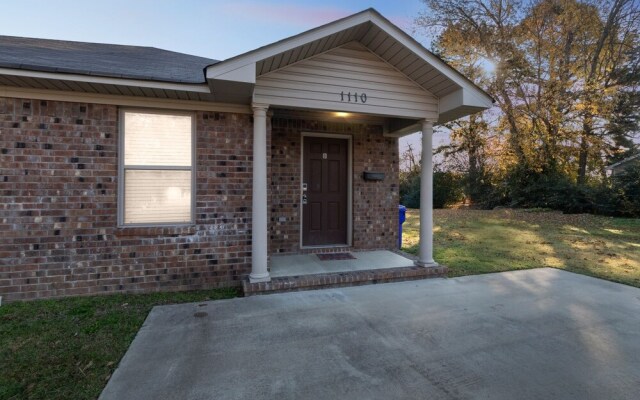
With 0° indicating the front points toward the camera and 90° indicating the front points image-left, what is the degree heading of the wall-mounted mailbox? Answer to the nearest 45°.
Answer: approximately 0°

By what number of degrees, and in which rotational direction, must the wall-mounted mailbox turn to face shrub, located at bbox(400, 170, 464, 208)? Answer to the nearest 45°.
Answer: approximately 180°

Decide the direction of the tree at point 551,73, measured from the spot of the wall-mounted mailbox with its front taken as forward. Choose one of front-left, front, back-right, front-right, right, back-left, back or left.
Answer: back-left
